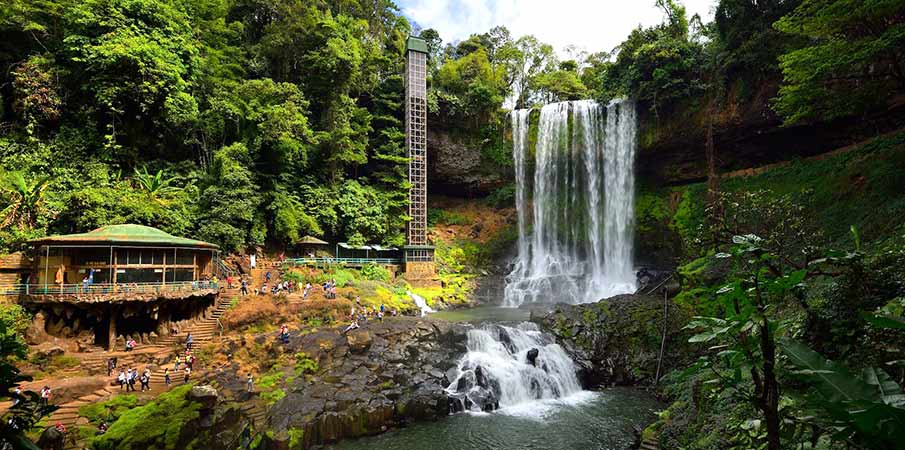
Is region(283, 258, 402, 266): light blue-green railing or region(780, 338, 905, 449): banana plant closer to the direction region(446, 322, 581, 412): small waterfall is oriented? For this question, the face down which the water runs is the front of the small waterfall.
the banana plant

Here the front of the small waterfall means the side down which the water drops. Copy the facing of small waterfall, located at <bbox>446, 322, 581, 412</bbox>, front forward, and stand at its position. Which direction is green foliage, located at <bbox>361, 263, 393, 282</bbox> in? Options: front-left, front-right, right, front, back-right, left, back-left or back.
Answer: back-right

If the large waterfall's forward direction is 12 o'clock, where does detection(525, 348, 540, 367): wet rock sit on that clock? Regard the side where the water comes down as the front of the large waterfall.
The wet rock is roughly at 12 o'clock from the large waterfall.

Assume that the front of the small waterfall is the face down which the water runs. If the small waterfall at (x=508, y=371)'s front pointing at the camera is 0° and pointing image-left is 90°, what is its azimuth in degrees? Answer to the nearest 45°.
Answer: approximately 0°

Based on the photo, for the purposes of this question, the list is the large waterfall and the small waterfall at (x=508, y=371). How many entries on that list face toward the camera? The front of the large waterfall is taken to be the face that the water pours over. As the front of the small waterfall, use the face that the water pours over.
2

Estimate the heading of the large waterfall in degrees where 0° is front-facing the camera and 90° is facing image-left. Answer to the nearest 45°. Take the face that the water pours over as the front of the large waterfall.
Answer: approximately 0°

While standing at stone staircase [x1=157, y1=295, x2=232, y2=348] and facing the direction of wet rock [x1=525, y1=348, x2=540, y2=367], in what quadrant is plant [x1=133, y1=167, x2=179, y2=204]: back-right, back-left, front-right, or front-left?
back-left
